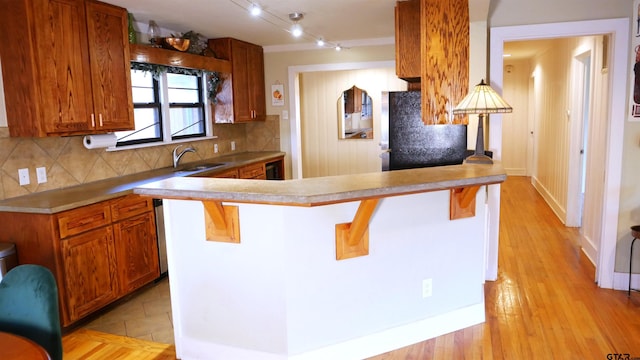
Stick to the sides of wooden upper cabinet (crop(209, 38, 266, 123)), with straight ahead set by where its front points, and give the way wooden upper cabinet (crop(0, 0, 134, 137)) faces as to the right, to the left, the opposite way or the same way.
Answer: the same way

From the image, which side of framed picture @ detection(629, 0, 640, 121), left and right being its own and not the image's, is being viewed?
front

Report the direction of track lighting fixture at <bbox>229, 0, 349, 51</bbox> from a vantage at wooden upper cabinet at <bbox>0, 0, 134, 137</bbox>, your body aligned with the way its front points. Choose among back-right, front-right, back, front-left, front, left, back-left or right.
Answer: front-left

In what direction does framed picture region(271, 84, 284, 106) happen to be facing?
toward the camera

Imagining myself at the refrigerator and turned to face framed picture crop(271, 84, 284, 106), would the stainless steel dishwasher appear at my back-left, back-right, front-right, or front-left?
front-left

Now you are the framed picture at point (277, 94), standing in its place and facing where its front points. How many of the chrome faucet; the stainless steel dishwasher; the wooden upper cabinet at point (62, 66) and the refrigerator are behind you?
0

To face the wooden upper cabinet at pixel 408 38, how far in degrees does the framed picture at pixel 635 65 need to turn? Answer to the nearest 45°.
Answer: approximately 45° to its right

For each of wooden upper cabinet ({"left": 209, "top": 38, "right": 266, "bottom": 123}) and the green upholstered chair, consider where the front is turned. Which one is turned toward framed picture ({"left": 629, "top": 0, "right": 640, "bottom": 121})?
the wooden upper cabinet

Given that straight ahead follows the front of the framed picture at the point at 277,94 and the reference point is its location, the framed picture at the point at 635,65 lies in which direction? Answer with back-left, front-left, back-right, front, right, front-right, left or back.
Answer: front-left

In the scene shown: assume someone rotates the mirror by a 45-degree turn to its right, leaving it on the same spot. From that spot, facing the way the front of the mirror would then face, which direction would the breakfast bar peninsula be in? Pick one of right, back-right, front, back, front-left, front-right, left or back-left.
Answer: front-left
